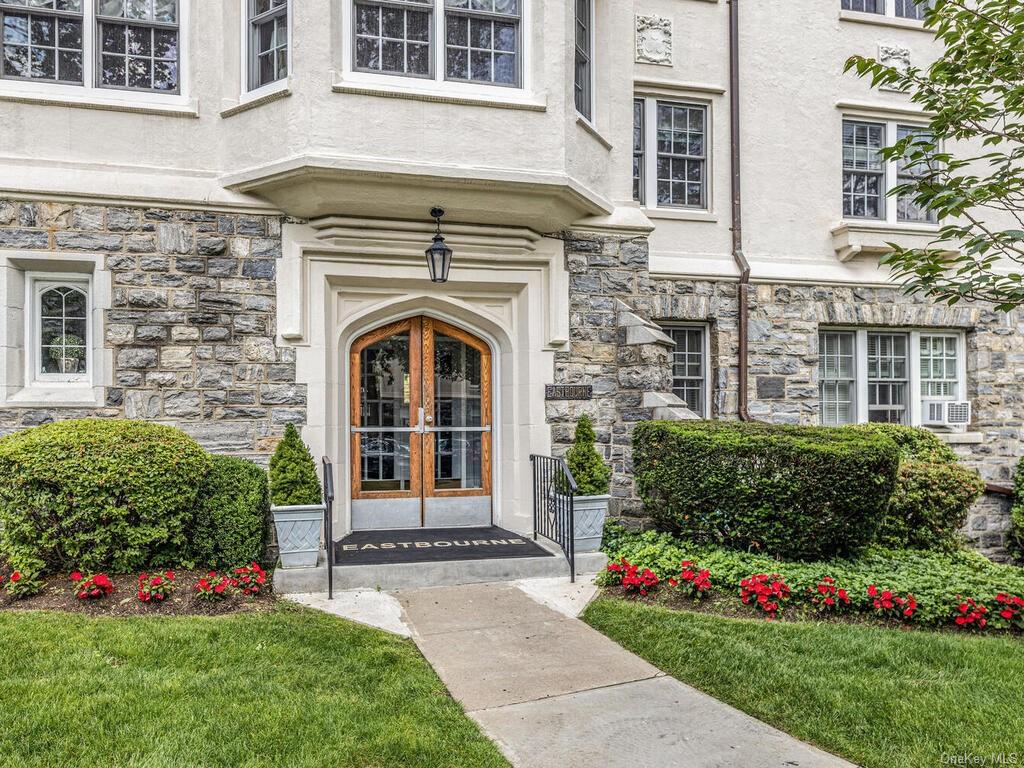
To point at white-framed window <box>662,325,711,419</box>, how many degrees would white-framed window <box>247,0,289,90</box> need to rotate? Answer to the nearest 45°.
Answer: approximately 135° to its left

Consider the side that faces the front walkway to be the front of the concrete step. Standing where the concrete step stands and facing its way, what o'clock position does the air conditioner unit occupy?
The air conditioner unit is roughly at 8 o'clock from the concrete step.

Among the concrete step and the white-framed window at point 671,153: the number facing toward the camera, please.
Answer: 2

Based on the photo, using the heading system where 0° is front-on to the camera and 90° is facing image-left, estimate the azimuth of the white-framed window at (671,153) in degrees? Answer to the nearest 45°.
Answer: approximately 0°

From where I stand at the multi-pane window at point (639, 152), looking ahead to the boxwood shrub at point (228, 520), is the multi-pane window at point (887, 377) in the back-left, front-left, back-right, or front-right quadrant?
back-left

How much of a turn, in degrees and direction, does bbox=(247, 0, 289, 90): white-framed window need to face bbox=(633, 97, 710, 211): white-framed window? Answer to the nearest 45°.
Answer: approximately 135° to its left

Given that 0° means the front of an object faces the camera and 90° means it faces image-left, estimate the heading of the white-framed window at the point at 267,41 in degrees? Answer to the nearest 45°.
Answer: approximately 45°
